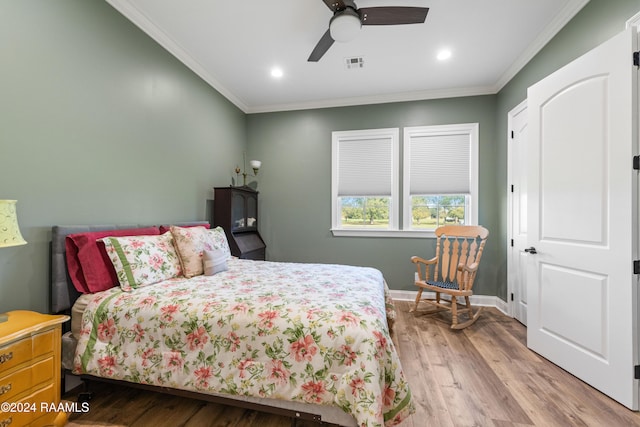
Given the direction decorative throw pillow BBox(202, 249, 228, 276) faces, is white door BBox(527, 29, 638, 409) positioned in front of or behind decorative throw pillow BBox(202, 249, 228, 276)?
in front

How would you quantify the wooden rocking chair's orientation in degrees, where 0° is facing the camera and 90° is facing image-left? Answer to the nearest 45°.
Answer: approximately 45°

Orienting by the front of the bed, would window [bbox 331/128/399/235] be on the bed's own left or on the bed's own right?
on the bed's own left

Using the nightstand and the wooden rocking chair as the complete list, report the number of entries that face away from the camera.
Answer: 0

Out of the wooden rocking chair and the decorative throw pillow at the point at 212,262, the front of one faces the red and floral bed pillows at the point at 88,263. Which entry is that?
the wooden rocking chair

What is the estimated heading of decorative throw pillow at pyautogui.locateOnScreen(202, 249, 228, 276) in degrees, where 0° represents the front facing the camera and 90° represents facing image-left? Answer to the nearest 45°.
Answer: approximately 315°
